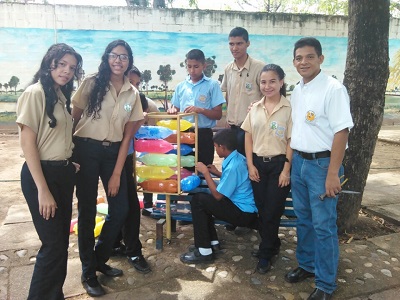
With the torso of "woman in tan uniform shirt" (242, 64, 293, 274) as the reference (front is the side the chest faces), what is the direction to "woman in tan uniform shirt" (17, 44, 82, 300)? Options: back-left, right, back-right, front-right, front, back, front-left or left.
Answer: front-right

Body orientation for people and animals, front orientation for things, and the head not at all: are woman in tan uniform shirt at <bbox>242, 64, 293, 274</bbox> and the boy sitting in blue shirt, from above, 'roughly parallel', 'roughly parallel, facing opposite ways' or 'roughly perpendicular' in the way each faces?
roughly perpendicular

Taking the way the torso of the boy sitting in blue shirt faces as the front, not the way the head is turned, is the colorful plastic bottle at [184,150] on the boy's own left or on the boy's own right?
on the boy's own right

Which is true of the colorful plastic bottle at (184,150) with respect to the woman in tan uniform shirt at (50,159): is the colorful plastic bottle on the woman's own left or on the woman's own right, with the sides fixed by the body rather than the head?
on the woman's own left

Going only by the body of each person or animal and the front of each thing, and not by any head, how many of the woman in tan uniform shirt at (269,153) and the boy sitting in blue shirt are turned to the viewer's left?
1

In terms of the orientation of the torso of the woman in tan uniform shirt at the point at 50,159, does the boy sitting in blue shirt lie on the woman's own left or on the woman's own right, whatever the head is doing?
on the woman's own left

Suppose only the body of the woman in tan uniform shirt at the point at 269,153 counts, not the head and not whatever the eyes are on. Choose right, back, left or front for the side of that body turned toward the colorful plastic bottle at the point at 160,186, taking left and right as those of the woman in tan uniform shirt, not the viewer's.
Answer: right

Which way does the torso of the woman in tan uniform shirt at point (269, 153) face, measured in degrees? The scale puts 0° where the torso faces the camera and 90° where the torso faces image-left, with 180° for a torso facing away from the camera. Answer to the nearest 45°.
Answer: approximately 0°

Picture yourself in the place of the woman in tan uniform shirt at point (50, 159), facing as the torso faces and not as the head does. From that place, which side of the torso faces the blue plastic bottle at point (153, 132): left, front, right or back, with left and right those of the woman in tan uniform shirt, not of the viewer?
left

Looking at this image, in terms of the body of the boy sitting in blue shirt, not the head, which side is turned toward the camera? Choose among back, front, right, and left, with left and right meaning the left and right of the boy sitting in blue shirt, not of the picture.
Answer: left

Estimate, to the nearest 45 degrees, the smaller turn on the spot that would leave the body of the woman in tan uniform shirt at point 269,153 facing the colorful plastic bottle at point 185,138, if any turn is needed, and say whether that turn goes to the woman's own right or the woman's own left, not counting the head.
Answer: approximately 135° to the woman's own right

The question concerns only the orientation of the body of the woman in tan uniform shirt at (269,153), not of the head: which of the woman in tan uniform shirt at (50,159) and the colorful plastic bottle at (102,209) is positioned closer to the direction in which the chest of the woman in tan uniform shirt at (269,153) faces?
the woman in tan uniform shirt

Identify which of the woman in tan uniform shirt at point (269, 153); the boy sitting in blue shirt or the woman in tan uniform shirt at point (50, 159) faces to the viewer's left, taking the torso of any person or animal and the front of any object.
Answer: the boy sitting in blue shirt
